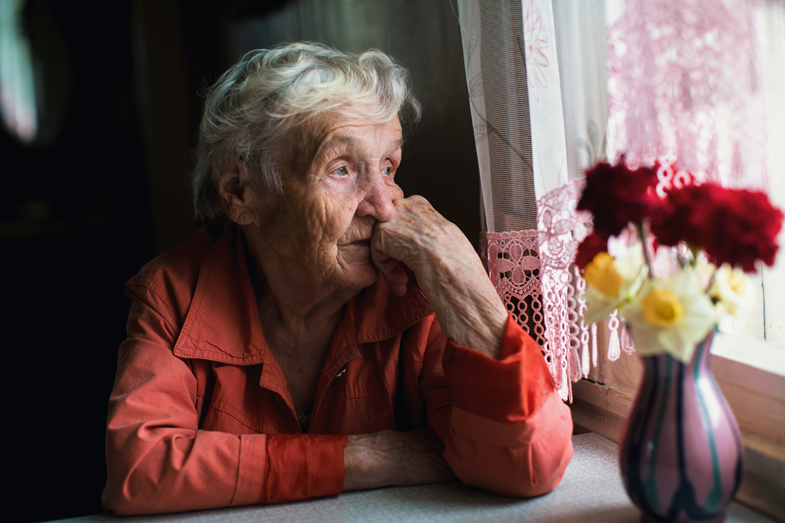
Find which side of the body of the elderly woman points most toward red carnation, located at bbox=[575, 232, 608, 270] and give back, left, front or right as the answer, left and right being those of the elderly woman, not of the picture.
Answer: front

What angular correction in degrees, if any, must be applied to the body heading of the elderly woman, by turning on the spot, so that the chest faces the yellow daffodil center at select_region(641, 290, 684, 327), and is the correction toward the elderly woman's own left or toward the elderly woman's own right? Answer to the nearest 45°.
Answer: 0° — they already face it

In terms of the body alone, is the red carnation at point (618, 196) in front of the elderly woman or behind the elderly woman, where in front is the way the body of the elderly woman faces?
in front

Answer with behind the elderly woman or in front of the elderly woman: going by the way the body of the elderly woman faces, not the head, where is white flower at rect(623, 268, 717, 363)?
in front

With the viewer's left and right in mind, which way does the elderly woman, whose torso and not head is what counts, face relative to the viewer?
facing the viewer and to the right of the viewer
